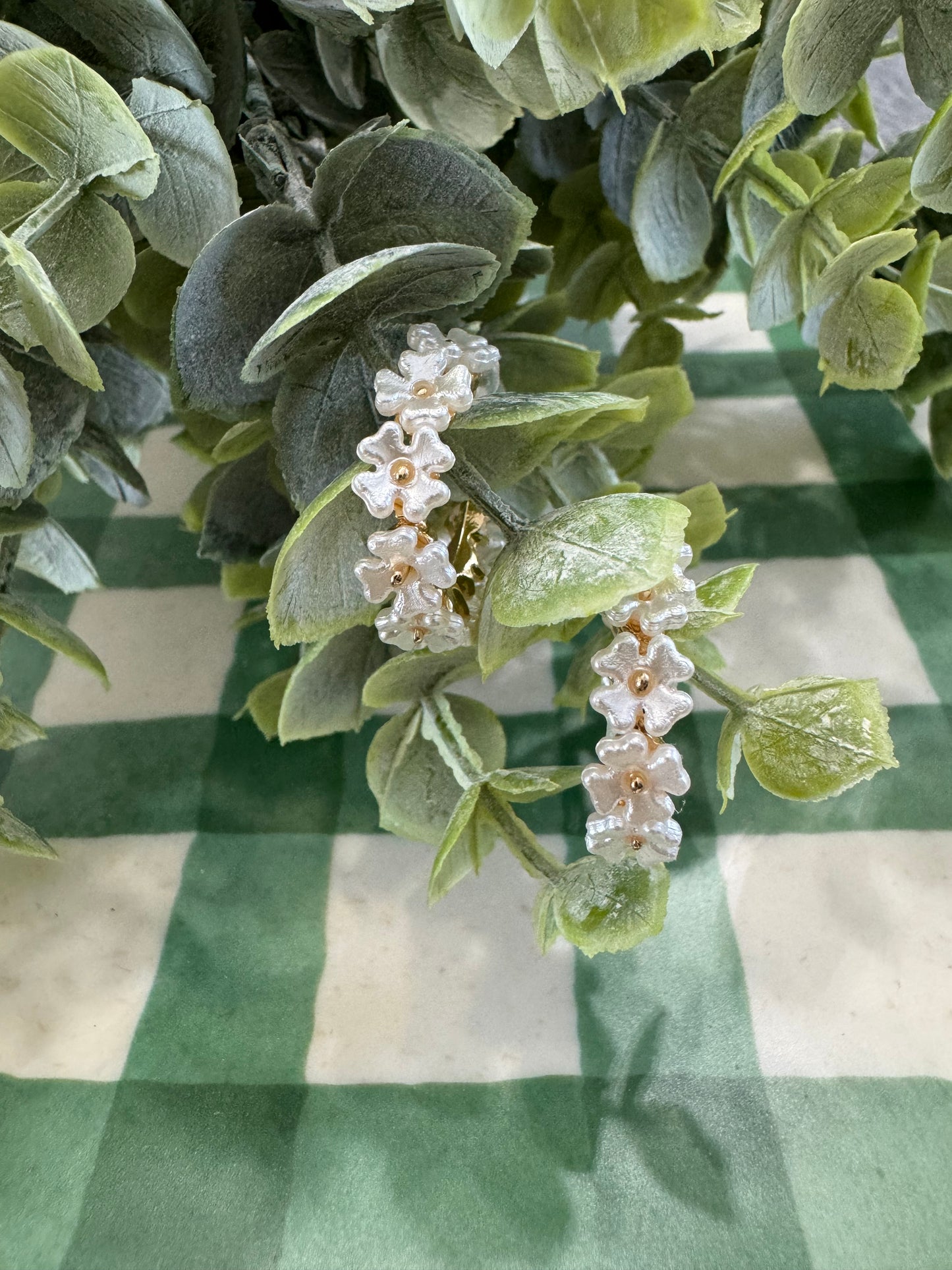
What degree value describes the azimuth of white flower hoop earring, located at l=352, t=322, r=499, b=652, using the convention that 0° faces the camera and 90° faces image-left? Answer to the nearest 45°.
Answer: approximately 0°
